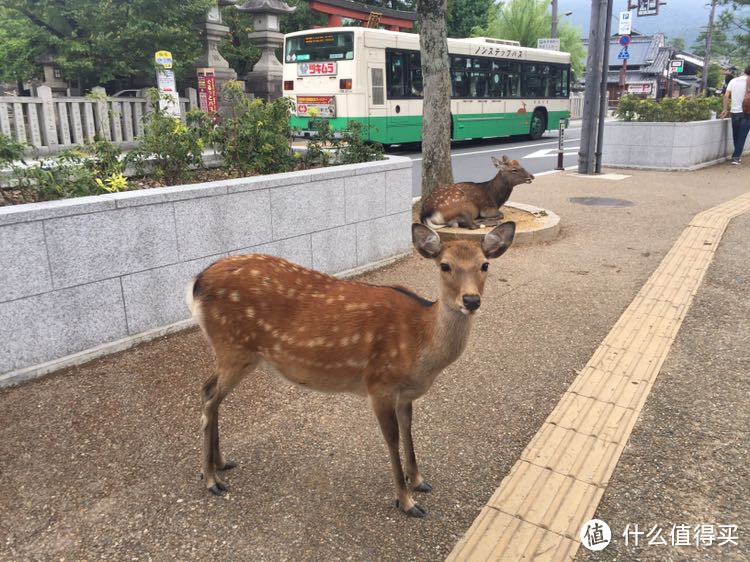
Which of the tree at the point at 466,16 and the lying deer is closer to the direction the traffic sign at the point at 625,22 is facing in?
the lying deer

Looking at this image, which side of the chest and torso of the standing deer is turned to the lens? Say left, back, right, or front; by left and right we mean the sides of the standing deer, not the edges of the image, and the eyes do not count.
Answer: right

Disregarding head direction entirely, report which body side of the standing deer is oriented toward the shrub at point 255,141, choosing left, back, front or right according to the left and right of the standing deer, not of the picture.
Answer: left

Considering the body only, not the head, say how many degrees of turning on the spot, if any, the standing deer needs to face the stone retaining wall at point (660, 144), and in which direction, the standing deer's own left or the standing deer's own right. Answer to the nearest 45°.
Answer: approximately 45° to the standing deer's own left

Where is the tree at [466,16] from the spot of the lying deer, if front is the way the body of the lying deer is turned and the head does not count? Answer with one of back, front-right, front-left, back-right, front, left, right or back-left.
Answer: left

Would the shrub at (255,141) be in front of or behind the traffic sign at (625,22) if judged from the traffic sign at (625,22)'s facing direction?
in front

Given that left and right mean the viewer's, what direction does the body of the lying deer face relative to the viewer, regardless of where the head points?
facing to the right of the viewer

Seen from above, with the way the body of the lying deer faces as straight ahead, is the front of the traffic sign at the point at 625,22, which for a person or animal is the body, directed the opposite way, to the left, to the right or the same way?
to the right

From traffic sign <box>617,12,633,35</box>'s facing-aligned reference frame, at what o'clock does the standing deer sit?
The standing deer is roughly at 12 o'clock from the traffic sign.
